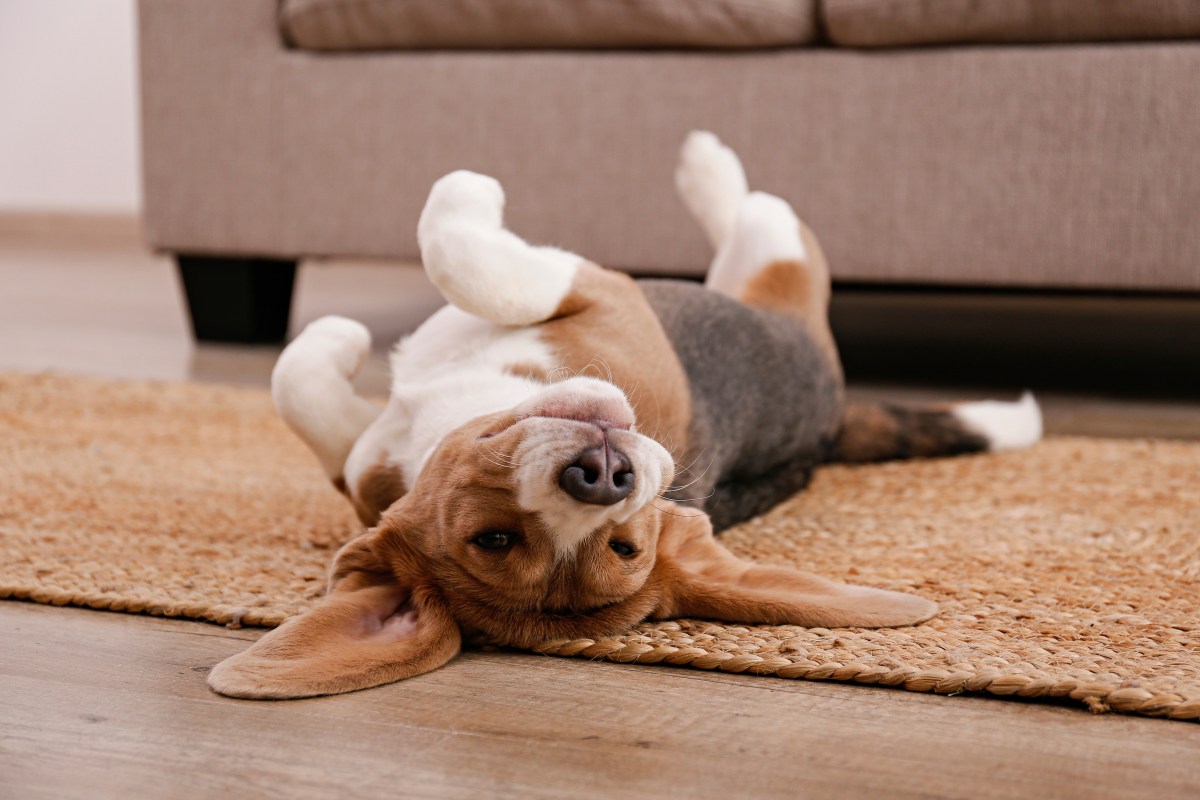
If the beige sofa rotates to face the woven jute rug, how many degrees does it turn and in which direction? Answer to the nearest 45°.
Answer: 0° — it already faces it

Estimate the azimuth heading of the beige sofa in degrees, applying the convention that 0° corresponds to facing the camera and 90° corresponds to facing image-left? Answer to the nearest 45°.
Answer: approximately 0°

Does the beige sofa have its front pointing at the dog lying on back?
yes
